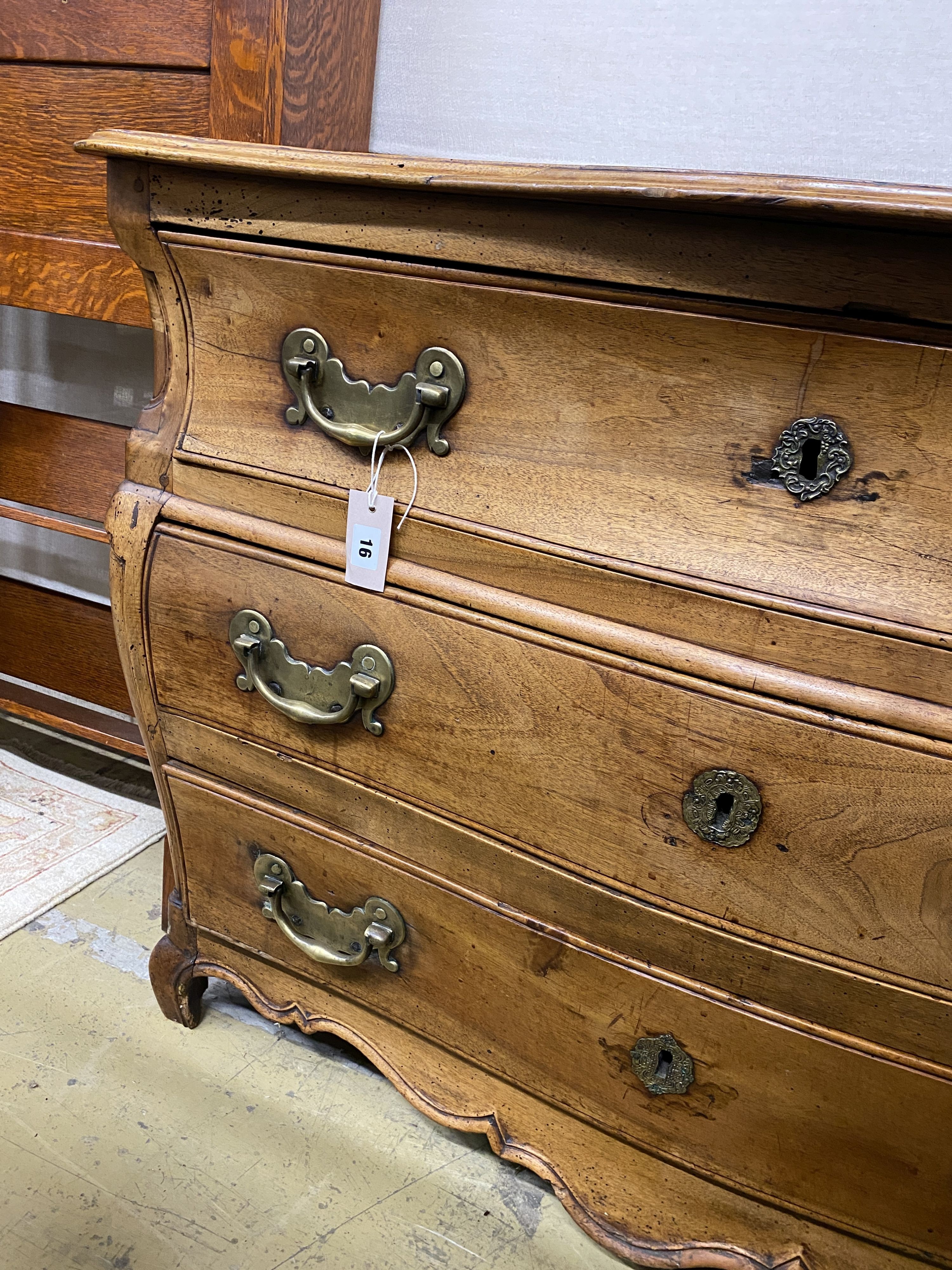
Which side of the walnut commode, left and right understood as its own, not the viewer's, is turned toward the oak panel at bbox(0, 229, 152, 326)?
right

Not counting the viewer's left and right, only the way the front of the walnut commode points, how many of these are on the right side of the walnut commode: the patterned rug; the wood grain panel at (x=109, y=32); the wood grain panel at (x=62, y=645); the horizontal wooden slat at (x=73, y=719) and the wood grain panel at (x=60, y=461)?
5

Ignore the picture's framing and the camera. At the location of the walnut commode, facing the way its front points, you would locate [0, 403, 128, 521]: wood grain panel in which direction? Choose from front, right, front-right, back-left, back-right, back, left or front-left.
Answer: right

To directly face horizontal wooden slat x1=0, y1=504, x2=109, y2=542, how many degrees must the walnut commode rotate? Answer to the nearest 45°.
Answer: approximately 90° to its right

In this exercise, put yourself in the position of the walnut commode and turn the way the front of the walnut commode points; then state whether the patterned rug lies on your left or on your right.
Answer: on your right

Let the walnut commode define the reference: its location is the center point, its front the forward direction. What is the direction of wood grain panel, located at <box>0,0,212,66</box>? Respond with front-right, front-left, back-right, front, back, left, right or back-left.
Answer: right

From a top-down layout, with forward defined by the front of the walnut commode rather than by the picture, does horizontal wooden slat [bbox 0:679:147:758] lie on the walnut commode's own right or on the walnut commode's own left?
on the walnut commode's own right
